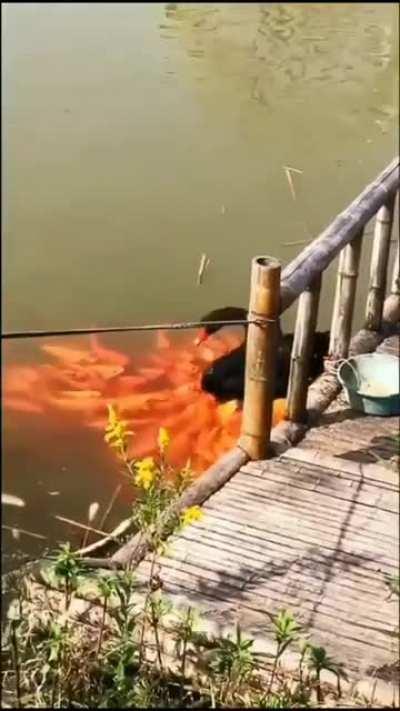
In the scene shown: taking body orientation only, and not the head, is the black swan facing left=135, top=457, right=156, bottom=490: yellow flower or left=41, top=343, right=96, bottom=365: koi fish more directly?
the koi fish

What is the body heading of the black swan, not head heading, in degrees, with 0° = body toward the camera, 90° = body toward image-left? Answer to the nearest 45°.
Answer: approximately 90°

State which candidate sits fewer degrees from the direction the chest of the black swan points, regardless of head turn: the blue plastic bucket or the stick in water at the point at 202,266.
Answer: the stick in water

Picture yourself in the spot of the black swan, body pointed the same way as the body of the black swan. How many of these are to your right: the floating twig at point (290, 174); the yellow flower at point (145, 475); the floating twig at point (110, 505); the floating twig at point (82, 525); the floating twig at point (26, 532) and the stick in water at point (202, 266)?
2

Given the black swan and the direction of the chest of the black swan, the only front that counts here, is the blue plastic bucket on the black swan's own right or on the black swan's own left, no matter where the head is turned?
on the black swan's own left

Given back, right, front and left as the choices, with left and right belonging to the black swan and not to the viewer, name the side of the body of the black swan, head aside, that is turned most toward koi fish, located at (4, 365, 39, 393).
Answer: front

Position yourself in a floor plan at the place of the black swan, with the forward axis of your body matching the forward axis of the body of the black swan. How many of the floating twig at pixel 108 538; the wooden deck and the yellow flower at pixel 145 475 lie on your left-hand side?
3

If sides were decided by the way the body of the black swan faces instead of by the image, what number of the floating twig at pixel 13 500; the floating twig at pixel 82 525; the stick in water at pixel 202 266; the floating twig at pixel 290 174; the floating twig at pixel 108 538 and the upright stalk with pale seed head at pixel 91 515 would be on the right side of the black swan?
2

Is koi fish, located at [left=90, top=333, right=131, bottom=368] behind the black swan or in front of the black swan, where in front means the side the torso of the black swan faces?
in front

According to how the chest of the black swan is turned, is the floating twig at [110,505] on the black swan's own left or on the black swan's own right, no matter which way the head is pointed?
on the black swan's own left

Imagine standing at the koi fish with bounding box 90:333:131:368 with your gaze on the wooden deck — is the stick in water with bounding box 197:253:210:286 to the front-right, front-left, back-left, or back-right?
back-left

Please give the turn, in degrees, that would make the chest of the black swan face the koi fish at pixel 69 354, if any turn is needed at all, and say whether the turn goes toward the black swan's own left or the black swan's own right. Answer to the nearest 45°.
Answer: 0° — it already faces it

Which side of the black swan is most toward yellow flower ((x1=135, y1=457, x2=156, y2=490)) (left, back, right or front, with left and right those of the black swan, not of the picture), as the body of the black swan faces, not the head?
left

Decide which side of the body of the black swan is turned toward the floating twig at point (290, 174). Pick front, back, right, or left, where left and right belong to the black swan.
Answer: right
